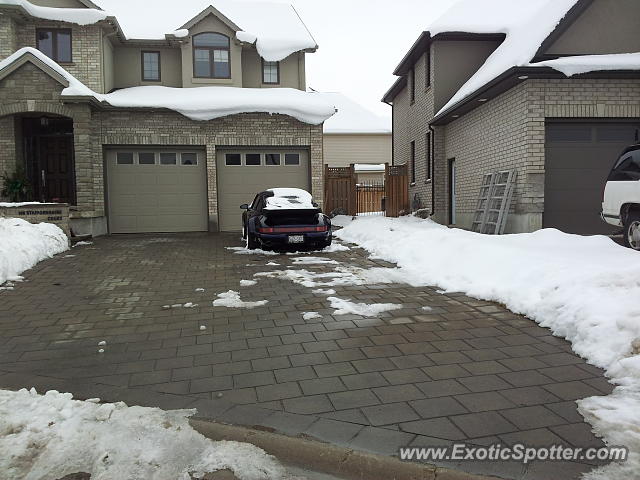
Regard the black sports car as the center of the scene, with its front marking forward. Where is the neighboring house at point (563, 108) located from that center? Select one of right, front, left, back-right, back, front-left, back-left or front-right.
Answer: right

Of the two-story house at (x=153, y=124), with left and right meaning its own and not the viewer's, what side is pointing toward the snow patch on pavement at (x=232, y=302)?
front

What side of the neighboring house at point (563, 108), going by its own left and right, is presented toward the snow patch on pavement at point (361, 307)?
front

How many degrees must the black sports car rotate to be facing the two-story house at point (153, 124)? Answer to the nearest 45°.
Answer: approximately 45° to its left

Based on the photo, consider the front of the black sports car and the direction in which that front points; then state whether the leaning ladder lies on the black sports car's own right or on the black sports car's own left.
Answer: on the black sports car's own right

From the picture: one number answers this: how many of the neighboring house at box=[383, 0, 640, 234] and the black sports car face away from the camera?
1

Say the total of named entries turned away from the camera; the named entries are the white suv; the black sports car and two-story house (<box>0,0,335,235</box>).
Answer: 1

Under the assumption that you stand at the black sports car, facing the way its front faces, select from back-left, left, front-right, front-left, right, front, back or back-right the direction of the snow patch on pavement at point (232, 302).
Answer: back

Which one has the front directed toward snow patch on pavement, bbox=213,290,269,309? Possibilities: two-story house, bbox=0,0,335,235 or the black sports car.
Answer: the two-story house
